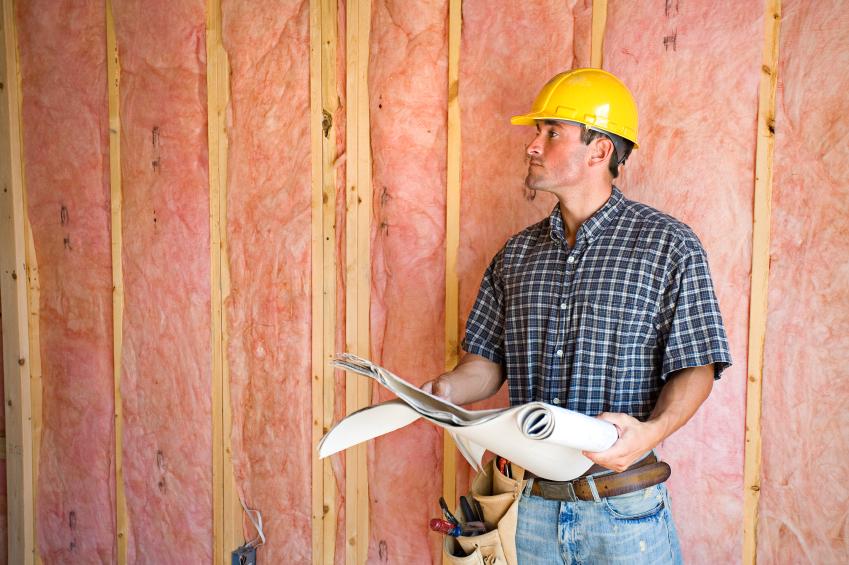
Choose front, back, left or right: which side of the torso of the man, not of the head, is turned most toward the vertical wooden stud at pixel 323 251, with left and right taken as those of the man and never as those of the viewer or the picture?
right

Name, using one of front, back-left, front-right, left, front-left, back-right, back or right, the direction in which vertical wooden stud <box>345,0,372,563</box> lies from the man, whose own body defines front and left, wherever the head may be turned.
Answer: right

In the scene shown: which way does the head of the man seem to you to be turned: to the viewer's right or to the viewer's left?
to the viewer's left

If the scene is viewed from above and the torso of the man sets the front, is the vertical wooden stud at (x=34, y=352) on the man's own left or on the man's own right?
on the man's own right

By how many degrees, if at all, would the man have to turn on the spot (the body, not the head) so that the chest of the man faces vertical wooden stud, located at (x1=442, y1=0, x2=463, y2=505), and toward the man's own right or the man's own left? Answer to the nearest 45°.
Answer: approximately 90° to the man's own right

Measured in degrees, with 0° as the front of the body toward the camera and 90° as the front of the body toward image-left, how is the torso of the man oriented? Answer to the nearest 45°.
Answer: approximately 45°
